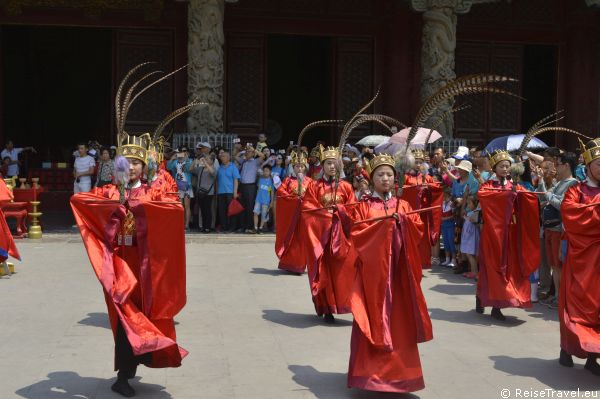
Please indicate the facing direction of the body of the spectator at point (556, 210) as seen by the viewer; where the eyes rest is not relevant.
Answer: to the viewer's left

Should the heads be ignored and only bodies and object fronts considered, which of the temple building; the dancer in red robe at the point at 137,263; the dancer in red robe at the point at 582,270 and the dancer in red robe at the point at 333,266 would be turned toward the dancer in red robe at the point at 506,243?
the temple building

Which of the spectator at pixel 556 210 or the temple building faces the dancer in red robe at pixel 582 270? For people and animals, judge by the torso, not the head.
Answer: the temple building

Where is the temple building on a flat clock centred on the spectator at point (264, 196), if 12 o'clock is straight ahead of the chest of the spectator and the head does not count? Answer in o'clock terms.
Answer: The temple building is roughly at 7 o'clock from the spectator.

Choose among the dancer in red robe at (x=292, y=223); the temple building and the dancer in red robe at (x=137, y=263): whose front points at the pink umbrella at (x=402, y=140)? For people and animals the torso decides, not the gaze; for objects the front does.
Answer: the temple building

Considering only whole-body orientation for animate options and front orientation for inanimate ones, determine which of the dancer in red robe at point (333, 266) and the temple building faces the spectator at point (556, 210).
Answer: the temple building

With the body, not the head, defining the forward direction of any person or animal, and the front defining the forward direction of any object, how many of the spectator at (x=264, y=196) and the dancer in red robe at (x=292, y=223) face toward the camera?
2

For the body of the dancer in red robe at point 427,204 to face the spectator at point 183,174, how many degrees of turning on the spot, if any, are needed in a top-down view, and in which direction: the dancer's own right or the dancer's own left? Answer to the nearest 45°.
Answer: approximately 135° to the dancer's own right

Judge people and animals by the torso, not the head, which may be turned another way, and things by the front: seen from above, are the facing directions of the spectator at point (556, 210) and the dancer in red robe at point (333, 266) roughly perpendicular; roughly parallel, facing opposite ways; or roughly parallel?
roughly perpendicular
